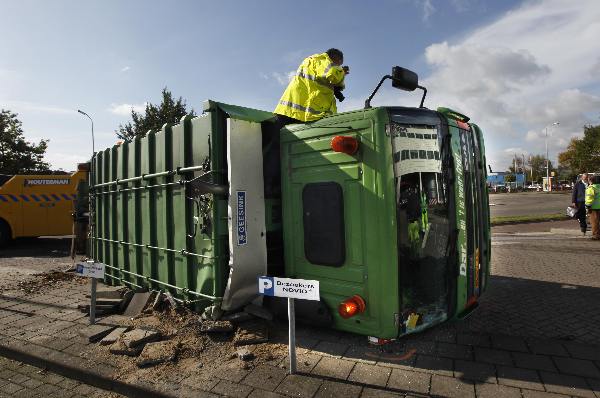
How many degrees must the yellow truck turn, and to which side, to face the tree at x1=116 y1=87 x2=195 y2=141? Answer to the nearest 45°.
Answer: approximately 135° to its right

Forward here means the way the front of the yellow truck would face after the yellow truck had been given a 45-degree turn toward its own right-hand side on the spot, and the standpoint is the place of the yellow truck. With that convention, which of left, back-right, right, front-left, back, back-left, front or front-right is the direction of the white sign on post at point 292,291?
back-left

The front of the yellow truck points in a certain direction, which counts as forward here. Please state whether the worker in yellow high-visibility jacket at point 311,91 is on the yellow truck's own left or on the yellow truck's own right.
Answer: on the yellow truck's own left

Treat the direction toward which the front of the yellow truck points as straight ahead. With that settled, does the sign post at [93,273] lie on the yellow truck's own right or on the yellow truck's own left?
on the yellow truck's own left

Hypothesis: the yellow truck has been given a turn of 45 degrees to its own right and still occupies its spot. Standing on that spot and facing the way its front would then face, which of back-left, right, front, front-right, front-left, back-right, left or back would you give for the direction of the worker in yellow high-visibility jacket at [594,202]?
back

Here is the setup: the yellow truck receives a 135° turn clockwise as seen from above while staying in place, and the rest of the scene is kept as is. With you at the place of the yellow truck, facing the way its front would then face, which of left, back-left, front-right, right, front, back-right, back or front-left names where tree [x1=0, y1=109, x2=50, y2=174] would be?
back-right
